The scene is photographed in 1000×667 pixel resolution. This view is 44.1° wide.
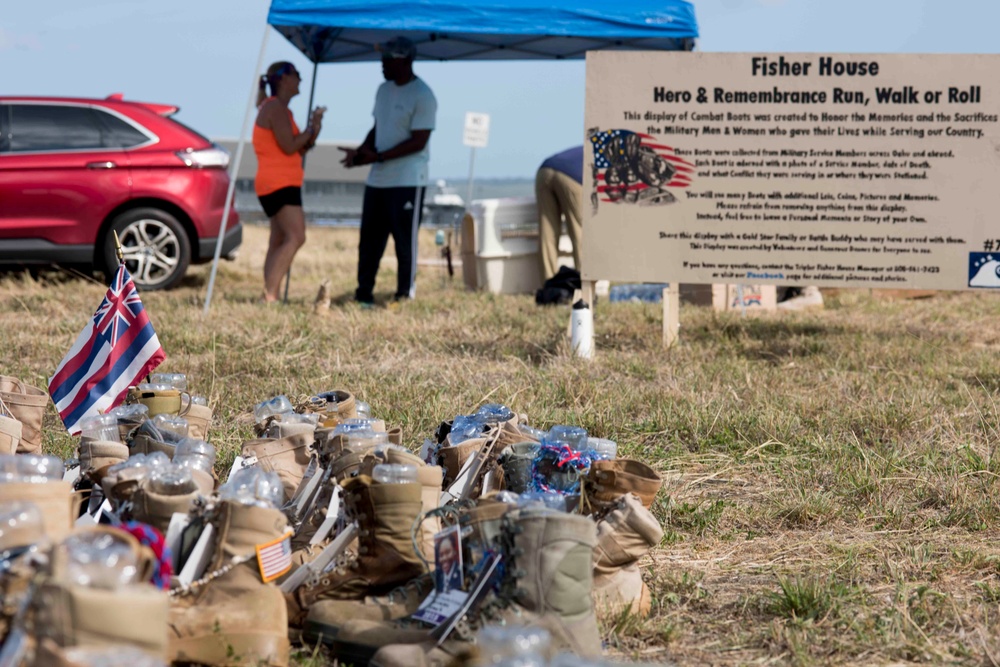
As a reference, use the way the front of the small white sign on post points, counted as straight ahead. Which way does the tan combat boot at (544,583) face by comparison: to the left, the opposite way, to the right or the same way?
to the right

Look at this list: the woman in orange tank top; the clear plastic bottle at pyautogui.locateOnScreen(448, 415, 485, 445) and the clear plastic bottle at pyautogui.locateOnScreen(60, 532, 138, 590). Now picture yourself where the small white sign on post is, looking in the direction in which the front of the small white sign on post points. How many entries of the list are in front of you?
3

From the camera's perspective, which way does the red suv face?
to the viewer's left

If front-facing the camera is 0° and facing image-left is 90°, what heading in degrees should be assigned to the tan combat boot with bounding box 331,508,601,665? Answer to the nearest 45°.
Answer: approximately 90°

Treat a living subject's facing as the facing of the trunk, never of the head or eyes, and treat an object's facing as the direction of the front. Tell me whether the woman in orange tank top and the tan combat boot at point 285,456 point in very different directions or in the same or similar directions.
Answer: very different directions

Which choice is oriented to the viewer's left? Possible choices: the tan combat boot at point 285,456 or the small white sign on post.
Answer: the tan combat boot

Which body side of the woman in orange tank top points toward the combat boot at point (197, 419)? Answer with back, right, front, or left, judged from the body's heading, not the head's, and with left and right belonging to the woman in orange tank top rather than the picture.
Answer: right

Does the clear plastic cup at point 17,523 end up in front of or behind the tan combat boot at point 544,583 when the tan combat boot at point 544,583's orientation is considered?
in front

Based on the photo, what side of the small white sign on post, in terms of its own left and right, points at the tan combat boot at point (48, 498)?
front
